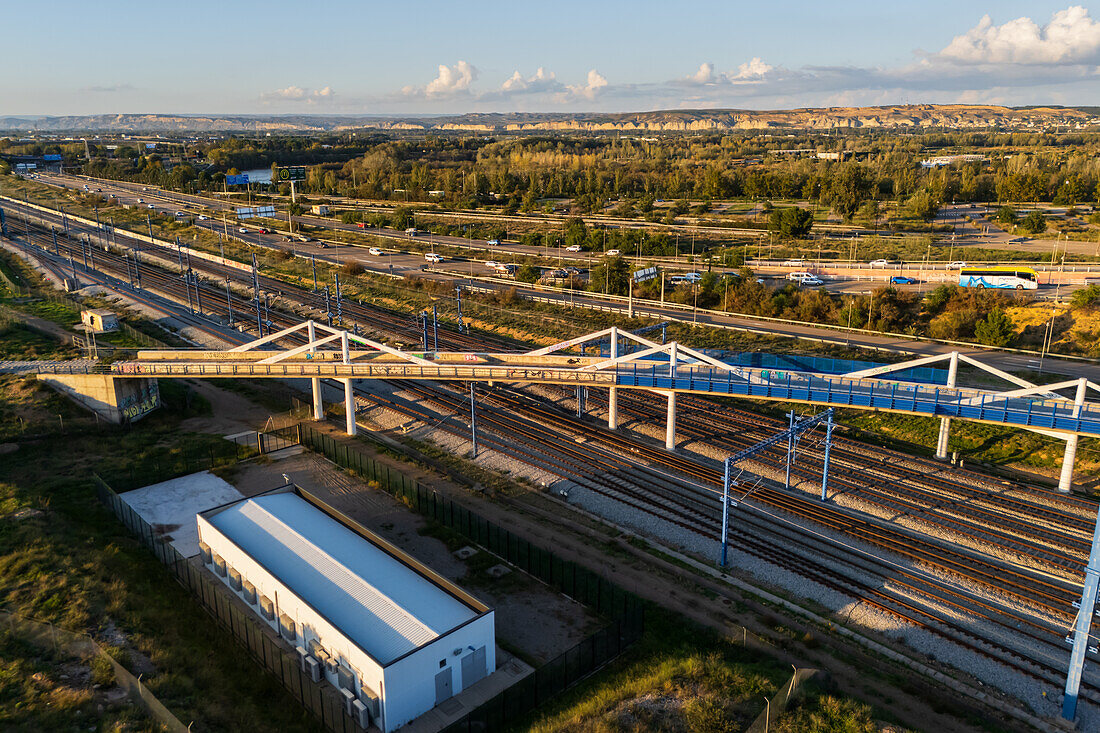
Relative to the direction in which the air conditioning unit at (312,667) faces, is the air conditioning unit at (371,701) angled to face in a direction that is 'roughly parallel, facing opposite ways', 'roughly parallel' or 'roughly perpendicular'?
roughly parallel

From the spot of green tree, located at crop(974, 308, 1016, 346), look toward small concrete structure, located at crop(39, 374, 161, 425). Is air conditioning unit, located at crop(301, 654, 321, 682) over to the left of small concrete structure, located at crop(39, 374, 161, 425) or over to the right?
left

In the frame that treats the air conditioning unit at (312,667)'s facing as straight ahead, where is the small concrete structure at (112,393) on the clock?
The small concrete structure is roughly at 4 o'clock from the air conditioning unit.

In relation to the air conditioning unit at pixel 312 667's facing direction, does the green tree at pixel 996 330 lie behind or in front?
behind

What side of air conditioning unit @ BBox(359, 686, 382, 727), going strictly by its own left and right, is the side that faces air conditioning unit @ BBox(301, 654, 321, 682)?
right

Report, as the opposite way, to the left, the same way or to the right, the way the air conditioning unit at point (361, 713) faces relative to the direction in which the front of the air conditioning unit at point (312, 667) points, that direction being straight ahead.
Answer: the same way

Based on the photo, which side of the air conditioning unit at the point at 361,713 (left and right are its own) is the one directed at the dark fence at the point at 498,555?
back

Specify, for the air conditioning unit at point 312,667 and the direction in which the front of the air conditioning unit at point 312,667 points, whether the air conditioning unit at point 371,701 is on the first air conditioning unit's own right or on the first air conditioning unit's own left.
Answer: on the first air conditioning unit's own left

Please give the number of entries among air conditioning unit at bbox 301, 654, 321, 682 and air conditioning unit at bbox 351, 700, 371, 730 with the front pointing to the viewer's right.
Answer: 0

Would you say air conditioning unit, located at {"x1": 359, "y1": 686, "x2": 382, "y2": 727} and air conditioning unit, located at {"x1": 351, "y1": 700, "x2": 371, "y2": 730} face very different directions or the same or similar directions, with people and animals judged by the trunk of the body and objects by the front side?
same or similar directions

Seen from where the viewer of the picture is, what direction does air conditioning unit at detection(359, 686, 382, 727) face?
facing the viewer and to the left of the viewer
